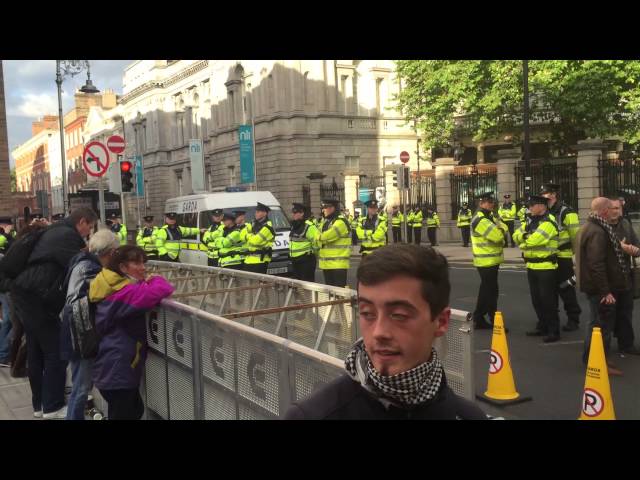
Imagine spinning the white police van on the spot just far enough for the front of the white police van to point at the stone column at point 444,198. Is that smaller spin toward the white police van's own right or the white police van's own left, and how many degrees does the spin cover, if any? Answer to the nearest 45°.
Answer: approximately 90° to the white police van's own left

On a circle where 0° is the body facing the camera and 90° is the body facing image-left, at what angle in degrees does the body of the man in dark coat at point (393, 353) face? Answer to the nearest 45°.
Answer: approximately 45°

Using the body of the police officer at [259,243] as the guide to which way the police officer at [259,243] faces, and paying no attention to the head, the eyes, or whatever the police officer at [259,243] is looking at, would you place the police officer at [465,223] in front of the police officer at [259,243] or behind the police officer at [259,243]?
behind

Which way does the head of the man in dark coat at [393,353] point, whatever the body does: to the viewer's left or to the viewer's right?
to the viewer's left

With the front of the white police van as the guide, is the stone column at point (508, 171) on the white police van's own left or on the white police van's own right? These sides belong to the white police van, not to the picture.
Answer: on the white police van's own left
